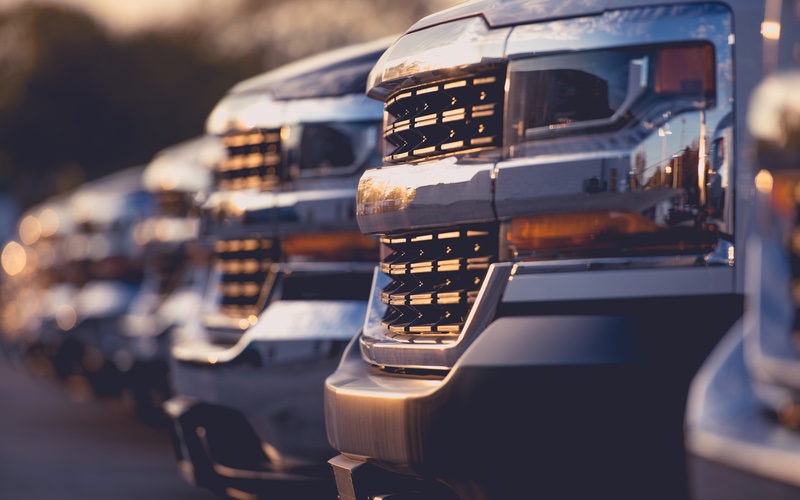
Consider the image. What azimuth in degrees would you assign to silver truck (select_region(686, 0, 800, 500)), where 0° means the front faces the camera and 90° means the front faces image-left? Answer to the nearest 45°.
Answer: approximately 45°

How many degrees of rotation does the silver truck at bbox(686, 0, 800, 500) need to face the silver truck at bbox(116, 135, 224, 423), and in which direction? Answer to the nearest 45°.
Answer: approximately 90° to its right
